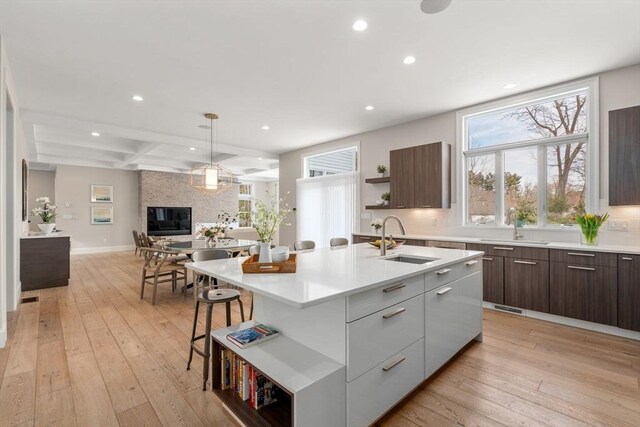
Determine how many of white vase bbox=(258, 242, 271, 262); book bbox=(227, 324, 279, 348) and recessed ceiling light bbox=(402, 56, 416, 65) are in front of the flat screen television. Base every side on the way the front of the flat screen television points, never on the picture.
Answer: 3

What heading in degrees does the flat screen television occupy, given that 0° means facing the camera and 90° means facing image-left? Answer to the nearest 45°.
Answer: approximately 0°

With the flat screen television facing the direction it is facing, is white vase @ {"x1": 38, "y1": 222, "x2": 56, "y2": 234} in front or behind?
in front

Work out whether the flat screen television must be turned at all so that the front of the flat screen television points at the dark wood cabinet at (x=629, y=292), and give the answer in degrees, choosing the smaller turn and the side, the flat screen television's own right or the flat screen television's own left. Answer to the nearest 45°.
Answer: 0° — it already faces it

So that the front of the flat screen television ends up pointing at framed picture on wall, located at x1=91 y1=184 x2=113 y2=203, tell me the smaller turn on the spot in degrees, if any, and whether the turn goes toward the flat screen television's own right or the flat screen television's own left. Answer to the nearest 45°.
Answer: approximately 90° to the flat screen television's own right

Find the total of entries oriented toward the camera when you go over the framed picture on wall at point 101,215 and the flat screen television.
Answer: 2

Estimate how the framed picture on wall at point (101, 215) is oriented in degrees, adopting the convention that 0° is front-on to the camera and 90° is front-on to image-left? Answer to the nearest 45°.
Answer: approximately 0°

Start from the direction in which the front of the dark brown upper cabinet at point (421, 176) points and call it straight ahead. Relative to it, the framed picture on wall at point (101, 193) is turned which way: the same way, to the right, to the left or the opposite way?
to the left

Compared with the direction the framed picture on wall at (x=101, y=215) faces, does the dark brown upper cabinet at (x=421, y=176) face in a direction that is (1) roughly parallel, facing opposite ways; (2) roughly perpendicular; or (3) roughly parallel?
roughly perpendicular

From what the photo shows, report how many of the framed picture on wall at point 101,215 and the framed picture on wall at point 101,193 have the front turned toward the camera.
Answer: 2
